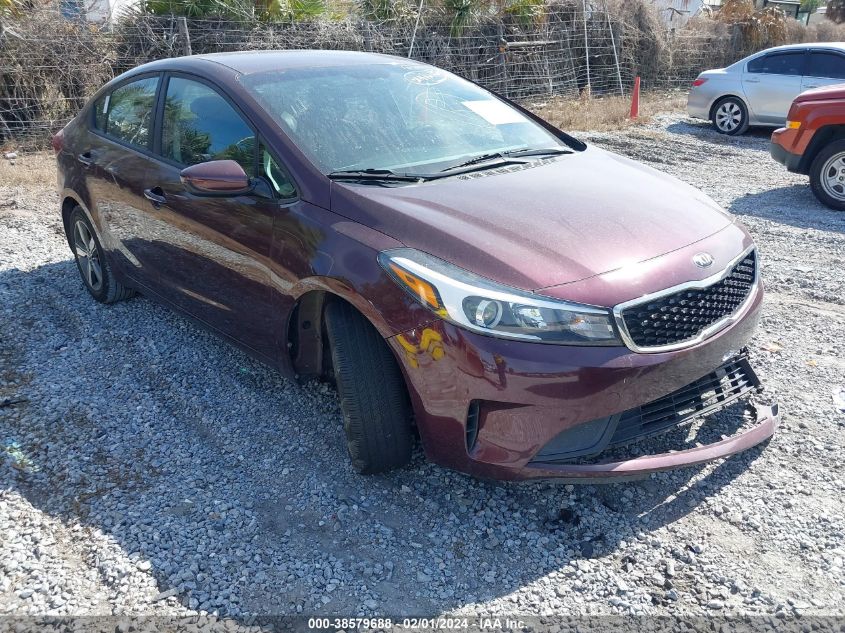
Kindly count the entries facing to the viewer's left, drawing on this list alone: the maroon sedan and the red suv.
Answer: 1

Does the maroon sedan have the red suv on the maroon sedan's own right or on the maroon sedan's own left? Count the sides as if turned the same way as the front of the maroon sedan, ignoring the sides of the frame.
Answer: on the maroon sedan's own left

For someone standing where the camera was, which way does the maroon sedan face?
facing the viewer and to the right of the viewer

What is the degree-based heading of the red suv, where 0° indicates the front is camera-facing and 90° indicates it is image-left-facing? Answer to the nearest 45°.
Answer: approximately 90°

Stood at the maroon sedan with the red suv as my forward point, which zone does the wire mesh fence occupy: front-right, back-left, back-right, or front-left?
front-left

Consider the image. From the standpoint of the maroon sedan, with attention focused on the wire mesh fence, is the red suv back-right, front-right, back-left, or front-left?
front-right

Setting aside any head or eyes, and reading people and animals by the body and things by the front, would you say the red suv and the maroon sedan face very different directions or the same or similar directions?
very different directions
